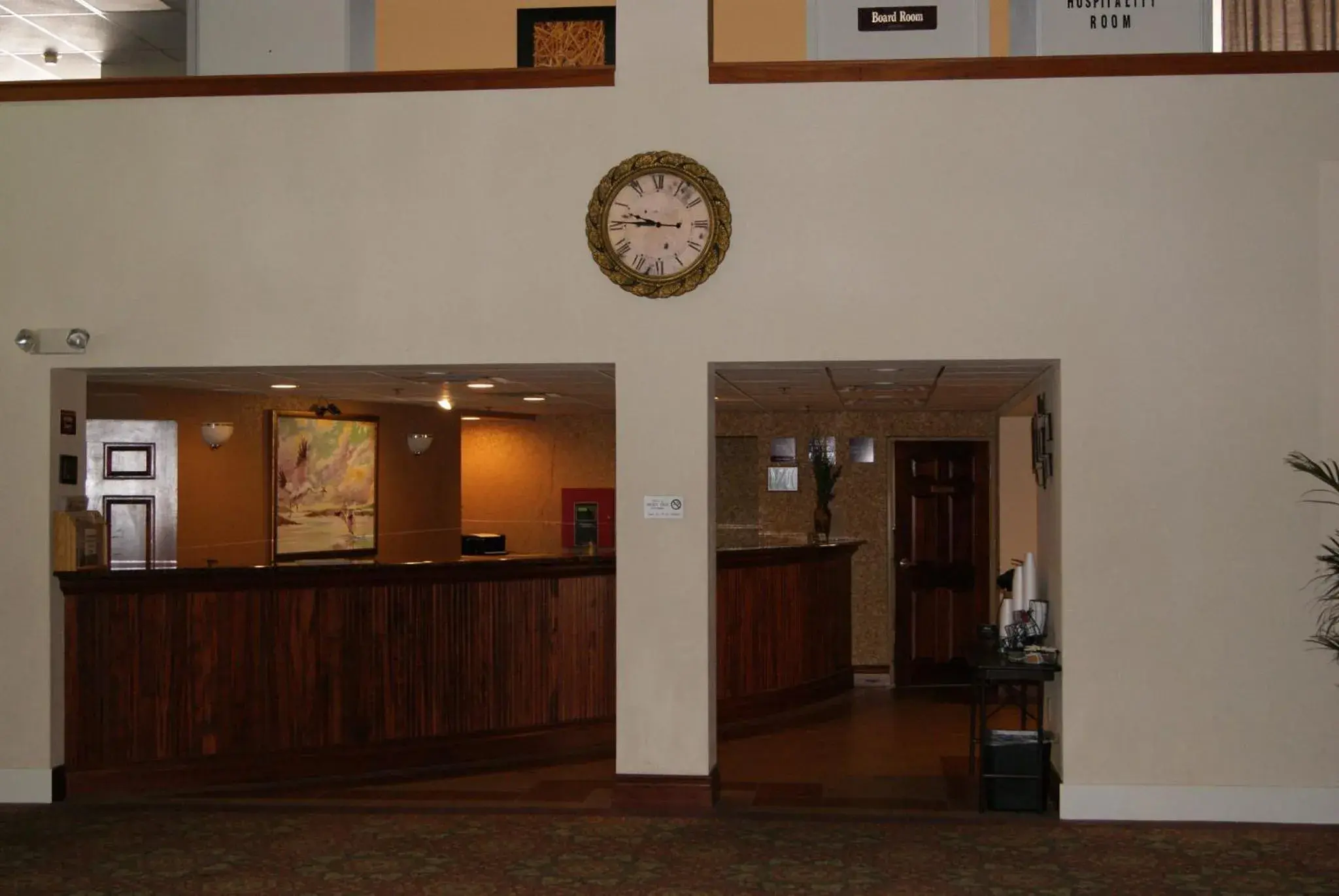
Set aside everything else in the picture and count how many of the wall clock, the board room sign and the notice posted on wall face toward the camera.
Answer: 3

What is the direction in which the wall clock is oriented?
toward the camera

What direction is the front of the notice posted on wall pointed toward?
toward the camera

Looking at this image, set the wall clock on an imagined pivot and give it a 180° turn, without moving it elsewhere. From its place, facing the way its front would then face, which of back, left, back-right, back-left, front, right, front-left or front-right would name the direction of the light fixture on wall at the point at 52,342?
left

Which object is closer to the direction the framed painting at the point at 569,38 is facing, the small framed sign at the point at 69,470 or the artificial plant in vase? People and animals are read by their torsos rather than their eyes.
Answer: the small framed sign

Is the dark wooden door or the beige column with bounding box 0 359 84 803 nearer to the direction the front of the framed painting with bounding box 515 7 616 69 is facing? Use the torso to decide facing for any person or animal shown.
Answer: the beige column

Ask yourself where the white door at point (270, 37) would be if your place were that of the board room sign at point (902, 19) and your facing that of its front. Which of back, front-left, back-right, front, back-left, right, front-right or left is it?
right

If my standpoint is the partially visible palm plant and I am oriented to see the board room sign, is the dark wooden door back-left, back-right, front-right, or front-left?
front-right

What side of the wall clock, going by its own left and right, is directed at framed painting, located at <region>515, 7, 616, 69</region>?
back

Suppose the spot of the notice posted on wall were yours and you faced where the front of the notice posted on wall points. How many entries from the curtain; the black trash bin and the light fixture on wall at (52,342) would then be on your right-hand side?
1

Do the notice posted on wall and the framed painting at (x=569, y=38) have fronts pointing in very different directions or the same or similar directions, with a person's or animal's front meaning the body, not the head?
same or similar directions
